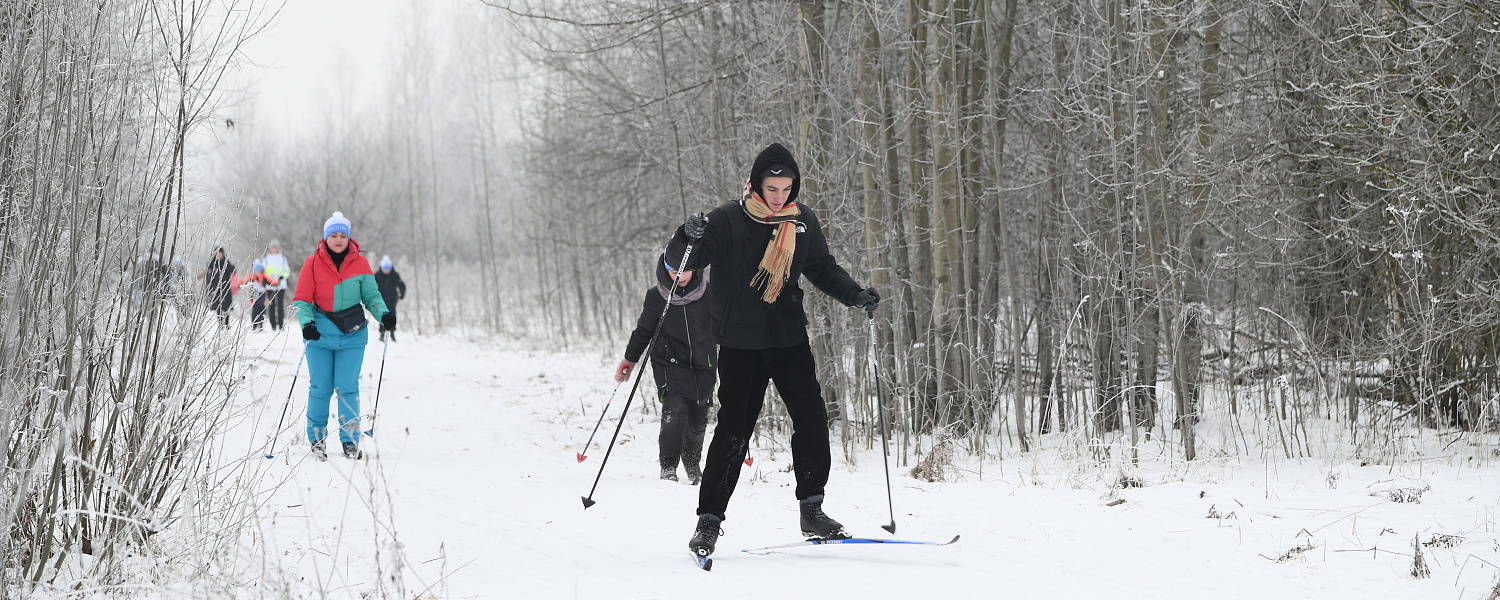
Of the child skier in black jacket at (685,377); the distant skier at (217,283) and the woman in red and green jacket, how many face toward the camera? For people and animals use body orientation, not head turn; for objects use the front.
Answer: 3

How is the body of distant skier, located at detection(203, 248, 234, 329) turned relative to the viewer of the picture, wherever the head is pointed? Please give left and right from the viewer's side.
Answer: facing the viewer

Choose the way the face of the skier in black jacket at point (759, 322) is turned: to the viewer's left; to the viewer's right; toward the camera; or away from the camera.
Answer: toward the camera

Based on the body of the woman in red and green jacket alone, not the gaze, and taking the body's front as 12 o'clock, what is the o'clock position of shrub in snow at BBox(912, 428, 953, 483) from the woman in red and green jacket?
The shrub in snow is roughly at 10 o'clock from the woman in red and green jacket.

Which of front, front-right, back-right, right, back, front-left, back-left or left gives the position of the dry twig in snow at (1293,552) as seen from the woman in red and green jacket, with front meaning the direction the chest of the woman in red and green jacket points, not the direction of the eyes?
front-left

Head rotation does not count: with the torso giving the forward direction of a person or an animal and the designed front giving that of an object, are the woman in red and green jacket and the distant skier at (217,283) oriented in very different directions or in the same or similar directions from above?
same or similar directions

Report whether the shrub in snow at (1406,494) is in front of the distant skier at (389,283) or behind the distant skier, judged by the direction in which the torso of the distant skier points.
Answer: in front

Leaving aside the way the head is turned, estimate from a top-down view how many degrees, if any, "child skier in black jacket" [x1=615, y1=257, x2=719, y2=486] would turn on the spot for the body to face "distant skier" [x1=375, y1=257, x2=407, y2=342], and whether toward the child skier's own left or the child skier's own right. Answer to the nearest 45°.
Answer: approximately 180°

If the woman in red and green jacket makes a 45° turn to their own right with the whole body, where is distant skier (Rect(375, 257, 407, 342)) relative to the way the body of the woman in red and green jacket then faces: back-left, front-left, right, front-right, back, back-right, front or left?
back-right

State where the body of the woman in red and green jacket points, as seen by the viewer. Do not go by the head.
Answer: toward the camera

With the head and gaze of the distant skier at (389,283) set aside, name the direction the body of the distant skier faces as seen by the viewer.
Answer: toward the camera
